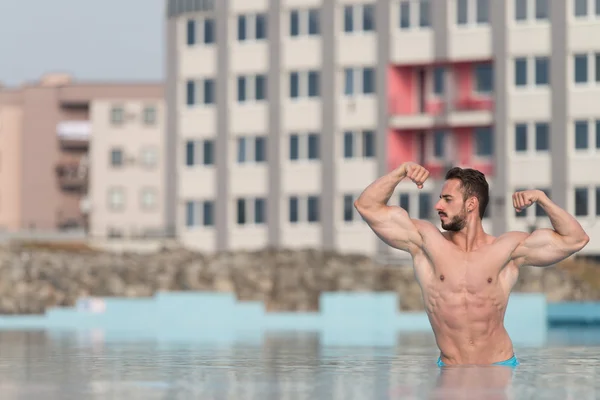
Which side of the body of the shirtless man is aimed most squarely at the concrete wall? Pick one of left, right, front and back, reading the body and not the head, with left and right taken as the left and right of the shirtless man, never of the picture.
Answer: back

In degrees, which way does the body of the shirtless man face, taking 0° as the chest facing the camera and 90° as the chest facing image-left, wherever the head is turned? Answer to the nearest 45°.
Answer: approximately 0°
